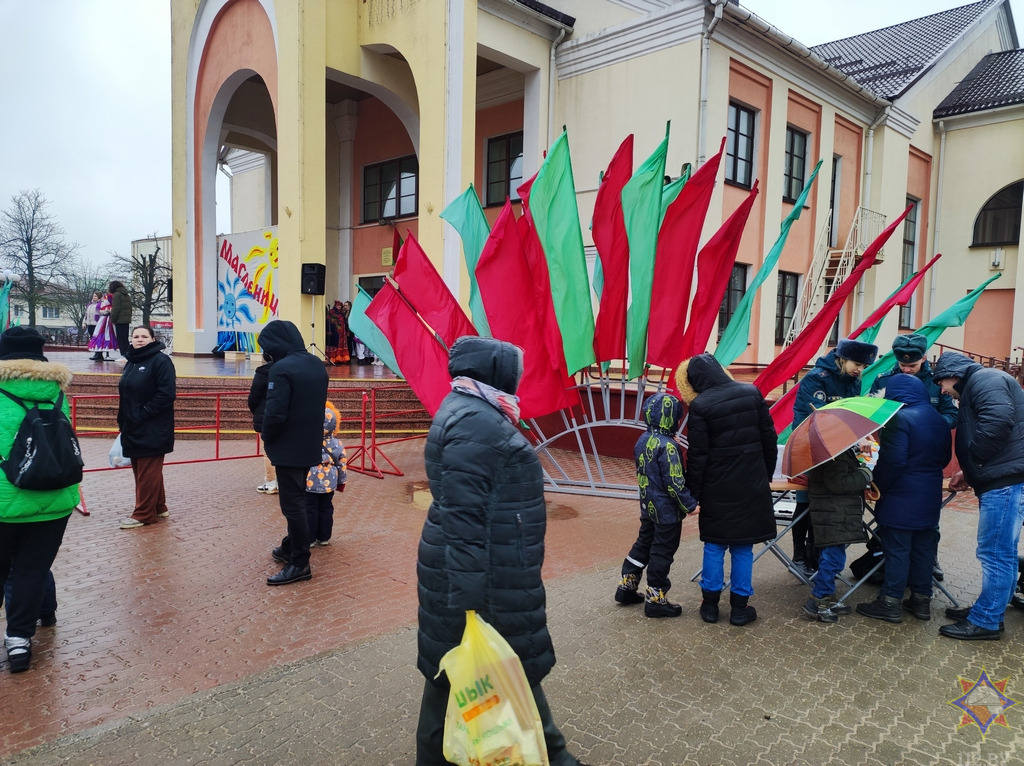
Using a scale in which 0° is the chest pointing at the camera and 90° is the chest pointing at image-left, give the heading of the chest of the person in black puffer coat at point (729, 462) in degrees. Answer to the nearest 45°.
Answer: approximately 135°

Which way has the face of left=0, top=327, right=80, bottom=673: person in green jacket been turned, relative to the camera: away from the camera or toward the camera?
away from the camera

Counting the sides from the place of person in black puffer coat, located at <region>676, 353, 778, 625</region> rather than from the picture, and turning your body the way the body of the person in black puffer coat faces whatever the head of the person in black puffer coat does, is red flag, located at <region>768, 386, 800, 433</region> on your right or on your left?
on your right

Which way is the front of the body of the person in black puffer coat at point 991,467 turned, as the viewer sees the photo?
to the viewer's left

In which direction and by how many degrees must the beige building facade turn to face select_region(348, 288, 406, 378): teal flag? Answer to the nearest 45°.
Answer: approximately 45° to its left

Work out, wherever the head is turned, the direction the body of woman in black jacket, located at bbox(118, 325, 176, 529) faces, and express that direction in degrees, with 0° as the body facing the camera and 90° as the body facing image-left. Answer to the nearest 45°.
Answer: approximately 45°

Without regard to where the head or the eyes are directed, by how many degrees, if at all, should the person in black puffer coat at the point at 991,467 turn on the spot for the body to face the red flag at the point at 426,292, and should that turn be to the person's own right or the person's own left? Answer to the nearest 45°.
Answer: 0° — they already face it

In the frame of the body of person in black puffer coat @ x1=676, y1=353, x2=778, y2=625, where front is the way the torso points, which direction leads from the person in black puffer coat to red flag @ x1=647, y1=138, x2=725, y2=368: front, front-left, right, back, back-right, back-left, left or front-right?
front-right

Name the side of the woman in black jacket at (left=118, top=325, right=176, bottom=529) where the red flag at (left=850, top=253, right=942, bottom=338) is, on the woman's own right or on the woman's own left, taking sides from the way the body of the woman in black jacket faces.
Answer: on the woman's own left

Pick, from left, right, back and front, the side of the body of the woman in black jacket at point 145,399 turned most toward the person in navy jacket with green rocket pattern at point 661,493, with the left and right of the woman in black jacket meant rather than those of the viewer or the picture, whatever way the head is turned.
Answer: left

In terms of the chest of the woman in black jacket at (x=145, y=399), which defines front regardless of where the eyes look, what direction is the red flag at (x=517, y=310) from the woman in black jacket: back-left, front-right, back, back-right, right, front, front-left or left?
back-left

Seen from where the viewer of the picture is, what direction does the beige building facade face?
facing the viewer and to the left of the viewer

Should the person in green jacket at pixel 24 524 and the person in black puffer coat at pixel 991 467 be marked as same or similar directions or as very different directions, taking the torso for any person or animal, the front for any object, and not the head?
same or similar directions

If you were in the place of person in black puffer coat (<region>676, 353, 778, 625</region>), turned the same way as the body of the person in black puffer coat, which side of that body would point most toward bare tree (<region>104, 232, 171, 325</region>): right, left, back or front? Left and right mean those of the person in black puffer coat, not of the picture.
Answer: front

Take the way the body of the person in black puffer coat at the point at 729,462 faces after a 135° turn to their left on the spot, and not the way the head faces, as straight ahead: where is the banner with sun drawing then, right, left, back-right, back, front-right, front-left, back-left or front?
back-right

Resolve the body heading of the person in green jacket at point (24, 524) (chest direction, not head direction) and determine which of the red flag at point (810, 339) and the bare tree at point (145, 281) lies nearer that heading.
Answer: the bare tree

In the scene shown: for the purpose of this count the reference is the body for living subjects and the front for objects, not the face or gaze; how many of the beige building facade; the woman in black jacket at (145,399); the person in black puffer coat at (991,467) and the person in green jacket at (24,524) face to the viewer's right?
0

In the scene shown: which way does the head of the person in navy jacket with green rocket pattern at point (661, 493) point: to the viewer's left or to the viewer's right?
to the viewer's right

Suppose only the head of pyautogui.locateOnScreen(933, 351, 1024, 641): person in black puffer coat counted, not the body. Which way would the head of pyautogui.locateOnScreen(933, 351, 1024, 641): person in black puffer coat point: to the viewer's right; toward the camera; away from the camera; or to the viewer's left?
to the viewer's left

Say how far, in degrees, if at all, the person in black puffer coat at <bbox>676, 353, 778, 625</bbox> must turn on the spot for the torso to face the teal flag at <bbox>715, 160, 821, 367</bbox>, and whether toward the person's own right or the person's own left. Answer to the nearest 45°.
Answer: approximately 45° to the person's own right

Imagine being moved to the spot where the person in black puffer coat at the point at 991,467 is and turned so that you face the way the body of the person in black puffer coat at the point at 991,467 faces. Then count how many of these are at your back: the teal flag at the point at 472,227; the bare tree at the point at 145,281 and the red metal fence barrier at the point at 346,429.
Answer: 0
